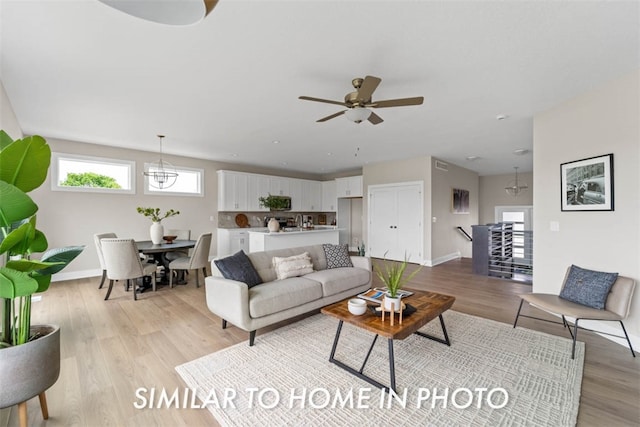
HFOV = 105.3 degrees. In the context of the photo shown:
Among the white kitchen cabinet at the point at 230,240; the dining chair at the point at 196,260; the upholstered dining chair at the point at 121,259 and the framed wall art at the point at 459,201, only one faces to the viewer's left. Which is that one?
the dining chair

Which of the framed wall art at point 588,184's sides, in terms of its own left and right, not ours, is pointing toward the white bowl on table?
front

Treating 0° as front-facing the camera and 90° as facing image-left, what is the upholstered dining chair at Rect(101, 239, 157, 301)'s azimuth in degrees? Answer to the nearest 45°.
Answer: approximately 225°

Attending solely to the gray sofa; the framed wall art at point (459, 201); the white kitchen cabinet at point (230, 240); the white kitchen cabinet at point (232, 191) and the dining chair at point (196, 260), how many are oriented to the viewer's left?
1

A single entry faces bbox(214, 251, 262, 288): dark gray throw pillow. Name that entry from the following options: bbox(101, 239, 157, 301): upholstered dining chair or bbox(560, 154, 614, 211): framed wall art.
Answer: the framed wall art

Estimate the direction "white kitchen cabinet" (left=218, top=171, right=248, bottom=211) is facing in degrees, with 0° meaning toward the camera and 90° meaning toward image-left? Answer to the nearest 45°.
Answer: approximately 315°

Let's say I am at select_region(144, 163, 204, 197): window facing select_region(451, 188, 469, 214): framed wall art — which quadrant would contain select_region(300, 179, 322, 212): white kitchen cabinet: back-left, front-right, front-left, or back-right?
front-left

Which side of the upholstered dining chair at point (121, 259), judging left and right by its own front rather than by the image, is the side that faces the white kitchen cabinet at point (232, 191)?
front

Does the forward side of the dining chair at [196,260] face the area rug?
no

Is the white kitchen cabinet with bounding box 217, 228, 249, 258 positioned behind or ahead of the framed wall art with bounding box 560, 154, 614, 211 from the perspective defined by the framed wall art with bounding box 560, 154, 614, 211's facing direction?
ahead

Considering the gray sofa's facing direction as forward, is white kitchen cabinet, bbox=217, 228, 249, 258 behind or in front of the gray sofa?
behind

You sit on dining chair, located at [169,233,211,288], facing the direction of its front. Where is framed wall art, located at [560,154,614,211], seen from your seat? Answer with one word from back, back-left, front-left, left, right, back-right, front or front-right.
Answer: back-left

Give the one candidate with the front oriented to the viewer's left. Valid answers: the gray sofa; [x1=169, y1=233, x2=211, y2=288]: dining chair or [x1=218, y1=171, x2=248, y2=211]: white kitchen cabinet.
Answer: the dining chair

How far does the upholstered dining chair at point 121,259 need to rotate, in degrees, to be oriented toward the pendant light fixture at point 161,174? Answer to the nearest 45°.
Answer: approximately 45° to its left

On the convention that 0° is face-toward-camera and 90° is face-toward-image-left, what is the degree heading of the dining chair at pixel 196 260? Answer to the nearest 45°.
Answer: approximately 90°
